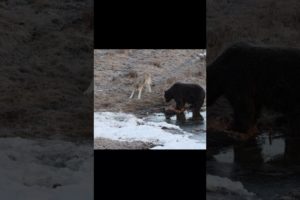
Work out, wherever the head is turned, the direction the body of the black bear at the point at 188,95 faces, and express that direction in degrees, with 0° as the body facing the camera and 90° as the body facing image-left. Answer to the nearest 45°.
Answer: approximately 90°
